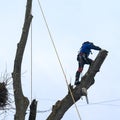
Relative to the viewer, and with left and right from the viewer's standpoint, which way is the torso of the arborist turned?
facing to the right of the viewer
